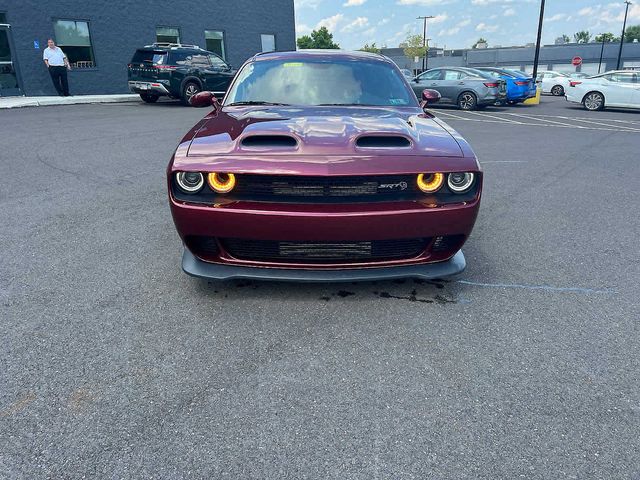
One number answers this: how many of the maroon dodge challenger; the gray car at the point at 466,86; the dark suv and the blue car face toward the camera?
1

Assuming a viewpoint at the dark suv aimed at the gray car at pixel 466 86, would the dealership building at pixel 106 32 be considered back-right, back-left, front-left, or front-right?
back-left

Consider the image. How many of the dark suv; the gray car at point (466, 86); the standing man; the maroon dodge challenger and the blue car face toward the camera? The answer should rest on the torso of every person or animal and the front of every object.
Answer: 2

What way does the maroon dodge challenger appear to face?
toward the camera

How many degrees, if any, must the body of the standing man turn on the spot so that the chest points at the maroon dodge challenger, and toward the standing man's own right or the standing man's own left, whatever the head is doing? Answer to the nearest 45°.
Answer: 0° — they already face it

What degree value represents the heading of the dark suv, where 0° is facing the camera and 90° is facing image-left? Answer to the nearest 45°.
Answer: approximately 225°

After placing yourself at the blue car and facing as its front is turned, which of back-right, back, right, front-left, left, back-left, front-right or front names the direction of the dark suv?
left

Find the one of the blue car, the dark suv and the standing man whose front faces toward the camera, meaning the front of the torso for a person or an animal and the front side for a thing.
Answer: the standing man

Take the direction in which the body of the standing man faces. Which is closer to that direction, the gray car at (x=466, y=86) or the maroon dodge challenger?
the maroon dodge challenger

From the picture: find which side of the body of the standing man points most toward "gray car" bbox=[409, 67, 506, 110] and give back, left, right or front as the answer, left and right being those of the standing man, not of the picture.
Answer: left

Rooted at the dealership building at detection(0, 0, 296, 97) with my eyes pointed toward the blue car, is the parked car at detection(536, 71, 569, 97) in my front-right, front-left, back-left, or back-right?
front-left

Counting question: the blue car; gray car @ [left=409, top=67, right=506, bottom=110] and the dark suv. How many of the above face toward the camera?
0

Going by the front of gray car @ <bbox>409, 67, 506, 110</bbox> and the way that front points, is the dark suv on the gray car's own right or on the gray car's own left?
on the gray car's own left

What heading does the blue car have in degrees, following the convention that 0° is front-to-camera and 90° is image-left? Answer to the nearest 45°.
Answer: approximately 135°

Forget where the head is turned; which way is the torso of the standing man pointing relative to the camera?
toward the camera

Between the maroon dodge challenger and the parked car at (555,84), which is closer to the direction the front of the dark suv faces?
the parked car
